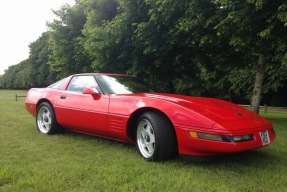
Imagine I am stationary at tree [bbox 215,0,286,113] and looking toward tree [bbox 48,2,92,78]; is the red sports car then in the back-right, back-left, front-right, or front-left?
back-left

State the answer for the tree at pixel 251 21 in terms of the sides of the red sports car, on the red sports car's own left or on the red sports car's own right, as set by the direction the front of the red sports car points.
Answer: on the red sports car's own left

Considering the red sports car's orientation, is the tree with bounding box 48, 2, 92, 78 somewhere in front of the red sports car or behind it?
behind

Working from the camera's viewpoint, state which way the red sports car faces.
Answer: facing the viewer and to the right of the viewer
